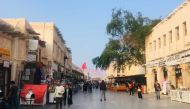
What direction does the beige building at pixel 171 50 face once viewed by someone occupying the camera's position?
facing the viewer and to the left of the viewer

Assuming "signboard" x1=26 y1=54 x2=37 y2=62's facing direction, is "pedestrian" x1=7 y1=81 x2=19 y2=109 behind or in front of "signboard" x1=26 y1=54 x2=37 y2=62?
in front

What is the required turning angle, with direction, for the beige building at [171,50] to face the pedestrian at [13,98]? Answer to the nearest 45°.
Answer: approximately 45° to its left

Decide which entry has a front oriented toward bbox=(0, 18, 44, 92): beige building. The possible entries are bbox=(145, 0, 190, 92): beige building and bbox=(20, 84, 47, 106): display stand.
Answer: bbox=(145, 0, 190, 92): beige building

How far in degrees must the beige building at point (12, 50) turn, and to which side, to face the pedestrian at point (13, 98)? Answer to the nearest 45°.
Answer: approximately 45° to its right

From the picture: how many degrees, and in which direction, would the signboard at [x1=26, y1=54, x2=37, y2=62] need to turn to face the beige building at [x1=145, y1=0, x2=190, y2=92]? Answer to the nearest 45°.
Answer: approximately 90° to its left

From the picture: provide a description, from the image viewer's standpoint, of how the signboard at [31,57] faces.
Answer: facing the viewer

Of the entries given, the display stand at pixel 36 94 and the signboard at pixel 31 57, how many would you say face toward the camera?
2

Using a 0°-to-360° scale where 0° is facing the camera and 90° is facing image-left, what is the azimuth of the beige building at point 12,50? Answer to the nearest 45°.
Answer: approximately 315°

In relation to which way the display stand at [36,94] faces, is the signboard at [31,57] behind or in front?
behind

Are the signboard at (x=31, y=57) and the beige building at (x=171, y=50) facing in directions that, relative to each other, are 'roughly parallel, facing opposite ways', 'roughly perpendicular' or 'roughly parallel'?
roughly perpendicular

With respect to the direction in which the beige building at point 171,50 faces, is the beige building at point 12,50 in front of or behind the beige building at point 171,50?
in front

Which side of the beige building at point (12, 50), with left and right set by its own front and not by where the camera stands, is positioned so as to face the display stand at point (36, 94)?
front

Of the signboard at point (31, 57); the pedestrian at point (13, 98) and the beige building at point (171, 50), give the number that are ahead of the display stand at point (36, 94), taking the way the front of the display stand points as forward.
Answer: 1
